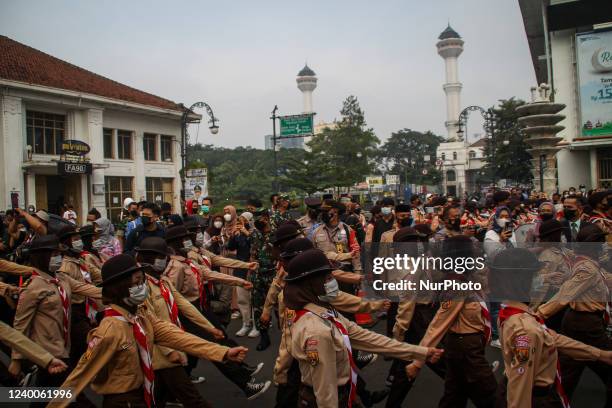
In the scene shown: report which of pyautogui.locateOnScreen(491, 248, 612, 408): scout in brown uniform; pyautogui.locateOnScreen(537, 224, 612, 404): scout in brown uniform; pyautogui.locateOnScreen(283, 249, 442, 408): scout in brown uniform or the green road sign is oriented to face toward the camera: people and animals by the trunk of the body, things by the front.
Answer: the green road sign

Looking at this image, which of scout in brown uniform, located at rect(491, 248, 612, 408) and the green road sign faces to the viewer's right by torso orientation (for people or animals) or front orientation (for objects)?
the scout in brown uniform

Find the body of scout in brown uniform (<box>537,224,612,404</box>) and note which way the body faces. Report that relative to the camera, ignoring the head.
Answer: to the viewer's right

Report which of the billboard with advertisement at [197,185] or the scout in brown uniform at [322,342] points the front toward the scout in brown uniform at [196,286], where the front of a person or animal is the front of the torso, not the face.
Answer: the billboard with advertisement

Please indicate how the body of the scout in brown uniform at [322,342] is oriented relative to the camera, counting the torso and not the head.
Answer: to the viewer's right

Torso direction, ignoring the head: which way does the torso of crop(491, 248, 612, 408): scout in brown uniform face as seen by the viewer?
to the viewer's right

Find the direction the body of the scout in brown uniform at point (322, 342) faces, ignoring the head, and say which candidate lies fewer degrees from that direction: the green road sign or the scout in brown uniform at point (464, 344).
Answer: the scout in brown uniform

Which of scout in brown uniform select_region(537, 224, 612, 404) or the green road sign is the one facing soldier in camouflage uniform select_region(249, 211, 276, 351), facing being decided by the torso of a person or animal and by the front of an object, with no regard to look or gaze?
the green road sign

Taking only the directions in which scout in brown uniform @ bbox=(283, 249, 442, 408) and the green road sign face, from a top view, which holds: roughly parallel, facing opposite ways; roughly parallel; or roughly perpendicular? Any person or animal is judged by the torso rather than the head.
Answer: roughly perpendicular

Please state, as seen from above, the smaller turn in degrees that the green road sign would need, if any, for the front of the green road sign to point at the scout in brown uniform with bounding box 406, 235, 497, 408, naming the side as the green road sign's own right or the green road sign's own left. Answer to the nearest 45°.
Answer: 0° — it already faces them
